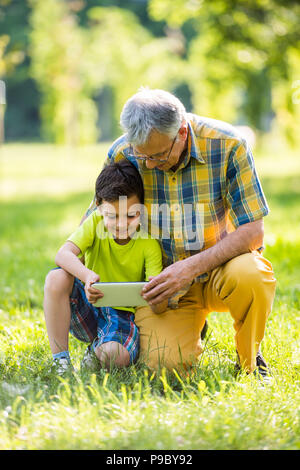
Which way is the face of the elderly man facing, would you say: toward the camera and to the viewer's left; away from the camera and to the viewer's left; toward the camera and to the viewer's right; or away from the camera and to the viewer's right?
toward the camera and to the viewer's left

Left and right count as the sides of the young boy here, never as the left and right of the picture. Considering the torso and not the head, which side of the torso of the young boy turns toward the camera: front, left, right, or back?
front
